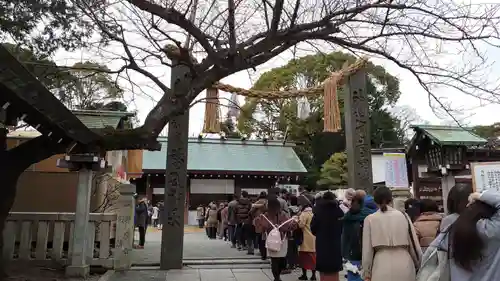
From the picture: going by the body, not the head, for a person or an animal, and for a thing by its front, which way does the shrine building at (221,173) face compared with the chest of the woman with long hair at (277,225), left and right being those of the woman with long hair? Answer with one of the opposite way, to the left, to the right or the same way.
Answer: the opposite way

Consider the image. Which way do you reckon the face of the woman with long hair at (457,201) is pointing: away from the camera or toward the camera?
away from the camera

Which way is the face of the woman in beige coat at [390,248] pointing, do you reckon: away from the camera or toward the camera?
away from the camera

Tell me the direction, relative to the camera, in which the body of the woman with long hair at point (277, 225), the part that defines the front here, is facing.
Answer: away from the camera

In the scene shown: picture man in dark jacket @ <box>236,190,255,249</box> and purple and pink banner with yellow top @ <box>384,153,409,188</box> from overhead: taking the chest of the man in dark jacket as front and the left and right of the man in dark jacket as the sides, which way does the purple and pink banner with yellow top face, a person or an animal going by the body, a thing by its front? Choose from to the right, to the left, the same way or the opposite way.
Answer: the opposite way

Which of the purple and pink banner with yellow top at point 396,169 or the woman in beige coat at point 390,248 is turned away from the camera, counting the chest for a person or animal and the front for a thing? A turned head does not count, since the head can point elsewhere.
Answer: the woman in beige coat

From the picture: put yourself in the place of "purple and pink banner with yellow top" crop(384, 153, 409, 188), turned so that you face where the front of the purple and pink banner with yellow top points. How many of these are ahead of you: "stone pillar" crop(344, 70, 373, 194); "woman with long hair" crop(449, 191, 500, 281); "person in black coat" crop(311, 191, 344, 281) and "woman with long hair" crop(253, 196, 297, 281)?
4

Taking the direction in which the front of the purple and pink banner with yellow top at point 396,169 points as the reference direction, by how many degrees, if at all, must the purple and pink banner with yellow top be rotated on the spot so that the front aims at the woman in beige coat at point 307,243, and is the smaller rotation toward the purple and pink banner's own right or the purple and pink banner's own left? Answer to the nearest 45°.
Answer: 0° — it already faces them

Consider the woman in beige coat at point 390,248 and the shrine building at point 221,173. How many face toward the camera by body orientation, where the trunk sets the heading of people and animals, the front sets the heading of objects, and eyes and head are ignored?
1

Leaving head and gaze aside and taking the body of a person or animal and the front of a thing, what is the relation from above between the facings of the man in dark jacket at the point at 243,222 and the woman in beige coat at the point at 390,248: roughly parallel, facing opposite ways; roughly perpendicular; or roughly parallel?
roughly parallel

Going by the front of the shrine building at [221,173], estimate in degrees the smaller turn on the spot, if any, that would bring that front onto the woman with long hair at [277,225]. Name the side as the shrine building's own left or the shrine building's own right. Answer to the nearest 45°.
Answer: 0° — it already faces them

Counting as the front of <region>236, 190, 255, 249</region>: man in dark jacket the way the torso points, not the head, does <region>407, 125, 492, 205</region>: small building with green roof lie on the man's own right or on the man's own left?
on the man's own right

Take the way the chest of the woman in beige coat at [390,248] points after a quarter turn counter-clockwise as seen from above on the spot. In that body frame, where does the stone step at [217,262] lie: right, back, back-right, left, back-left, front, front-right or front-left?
front-right

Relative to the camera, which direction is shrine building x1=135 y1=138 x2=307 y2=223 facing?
toward the camera

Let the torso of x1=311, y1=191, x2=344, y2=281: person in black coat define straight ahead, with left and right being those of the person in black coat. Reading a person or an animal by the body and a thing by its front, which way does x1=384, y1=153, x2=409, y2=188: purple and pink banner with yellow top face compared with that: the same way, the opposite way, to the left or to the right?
the opposite way

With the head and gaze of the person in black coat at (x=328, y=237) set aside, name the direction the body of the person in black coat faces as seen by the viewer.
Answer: away from the camera

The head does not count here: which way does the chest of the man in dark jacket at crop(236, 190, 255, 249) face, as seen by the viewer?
away from the camera

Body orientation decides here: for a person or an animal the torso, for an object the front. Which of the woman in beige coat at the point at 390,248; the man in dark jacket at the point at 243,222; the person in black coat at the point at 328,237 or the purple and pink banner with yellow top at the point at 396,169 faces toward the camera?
the purple and pink banner with yellow top
